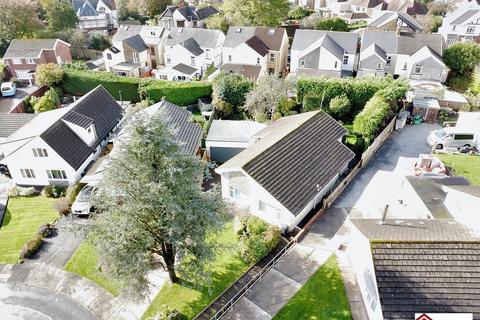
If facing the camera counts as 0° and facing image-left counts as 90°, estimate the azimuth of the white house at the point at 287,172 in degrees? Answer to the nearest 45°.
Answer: approximately 45°

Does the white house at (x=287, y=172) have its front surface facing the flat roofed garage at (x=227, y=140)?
no

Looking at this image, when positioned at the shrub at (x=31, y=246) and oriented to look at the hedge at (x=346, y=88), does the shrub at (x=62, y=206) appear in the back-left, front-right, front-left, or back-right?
front-left

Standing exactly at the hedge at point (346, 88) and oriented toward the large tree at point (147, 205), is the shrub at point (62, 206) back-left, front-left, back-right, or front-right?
front-right

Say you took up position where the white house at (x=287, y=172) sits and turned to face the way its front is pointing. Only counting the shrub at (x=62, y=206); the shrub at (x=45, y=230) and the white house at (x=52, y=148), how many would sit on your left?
0

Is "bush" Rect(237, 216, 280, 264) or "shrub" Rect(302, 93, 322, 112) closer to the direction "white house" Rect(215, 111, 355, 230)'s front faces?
the bush

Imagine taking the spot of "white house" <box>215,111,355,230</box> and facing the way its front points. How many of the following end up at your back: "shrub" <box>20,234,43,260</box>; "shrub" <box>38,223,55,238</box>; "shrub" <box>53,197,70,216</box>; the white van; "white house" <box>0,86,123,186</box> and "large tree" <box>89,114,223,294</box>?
1

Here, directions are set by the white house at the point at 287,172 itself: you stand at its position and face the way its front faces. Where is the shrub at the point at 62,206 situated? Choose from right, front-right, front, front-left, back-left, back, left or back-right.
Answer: front-right

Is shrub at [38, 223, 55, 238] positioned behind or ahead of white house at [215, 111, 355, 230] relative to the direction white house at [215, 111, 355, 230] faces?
ahead

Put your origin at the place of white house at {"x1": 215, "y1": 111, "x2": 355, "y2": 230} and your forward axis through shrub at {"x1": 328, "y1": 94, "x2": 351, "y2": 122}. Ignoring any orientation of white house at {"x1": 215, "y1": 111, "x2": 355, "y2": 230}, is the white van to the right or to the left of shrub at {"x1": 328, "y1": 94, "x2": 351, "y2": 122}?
right

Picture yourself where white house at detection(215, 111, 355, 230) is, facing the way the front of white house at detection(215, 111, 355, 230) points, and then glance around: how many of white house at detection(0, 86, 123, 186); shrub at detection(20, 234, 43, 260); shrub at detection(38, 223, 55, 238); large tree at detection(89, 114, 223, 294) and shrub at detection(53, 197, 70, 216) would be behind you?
0

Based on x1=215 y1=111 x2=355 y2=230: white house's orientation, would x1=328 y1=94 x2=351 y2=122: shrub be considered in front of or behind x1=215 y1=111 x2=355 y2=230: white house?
behind

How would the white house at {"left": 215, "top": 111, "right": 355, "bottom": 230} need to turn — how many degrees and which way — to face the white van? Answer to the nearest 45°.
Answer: approximately 180°

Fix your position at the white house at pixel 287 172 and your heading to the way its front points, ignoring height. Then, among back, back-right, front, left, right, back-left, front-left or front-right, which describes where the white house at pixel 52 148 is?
front-right

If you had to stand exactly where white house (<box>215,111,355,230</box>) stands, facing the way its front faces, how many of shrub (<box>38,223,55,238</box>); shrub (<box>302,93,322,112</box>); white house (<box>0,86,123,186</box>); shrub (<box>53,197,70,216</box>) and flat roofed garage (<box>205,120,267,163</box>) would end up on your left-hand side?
0

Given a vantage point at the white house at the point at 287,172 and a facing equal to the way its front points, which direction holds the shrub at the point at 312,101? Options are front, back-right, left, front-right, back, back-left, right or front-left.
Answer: back-right

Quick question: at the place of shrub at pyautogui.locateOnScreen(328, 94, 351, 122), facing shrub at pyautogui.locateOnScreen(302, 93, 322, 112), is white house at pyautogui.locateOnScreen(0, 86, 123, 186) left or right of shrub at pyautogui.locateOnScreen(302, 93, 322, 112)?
left

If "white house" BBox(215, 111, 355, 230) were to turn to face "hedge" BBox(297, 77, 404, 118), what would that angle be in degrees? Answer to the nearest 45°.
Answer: approximately 135° to its right
